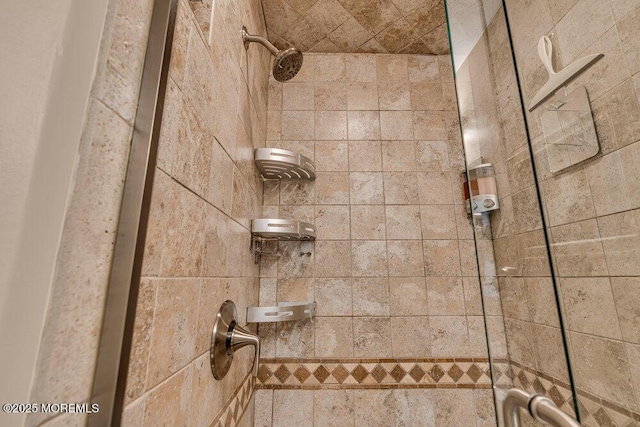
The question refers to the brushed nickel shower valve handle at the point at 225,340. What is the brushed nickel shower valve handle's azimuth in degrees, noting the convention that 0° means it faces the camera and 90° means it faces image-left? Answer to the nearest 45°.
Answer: approximately 270°
